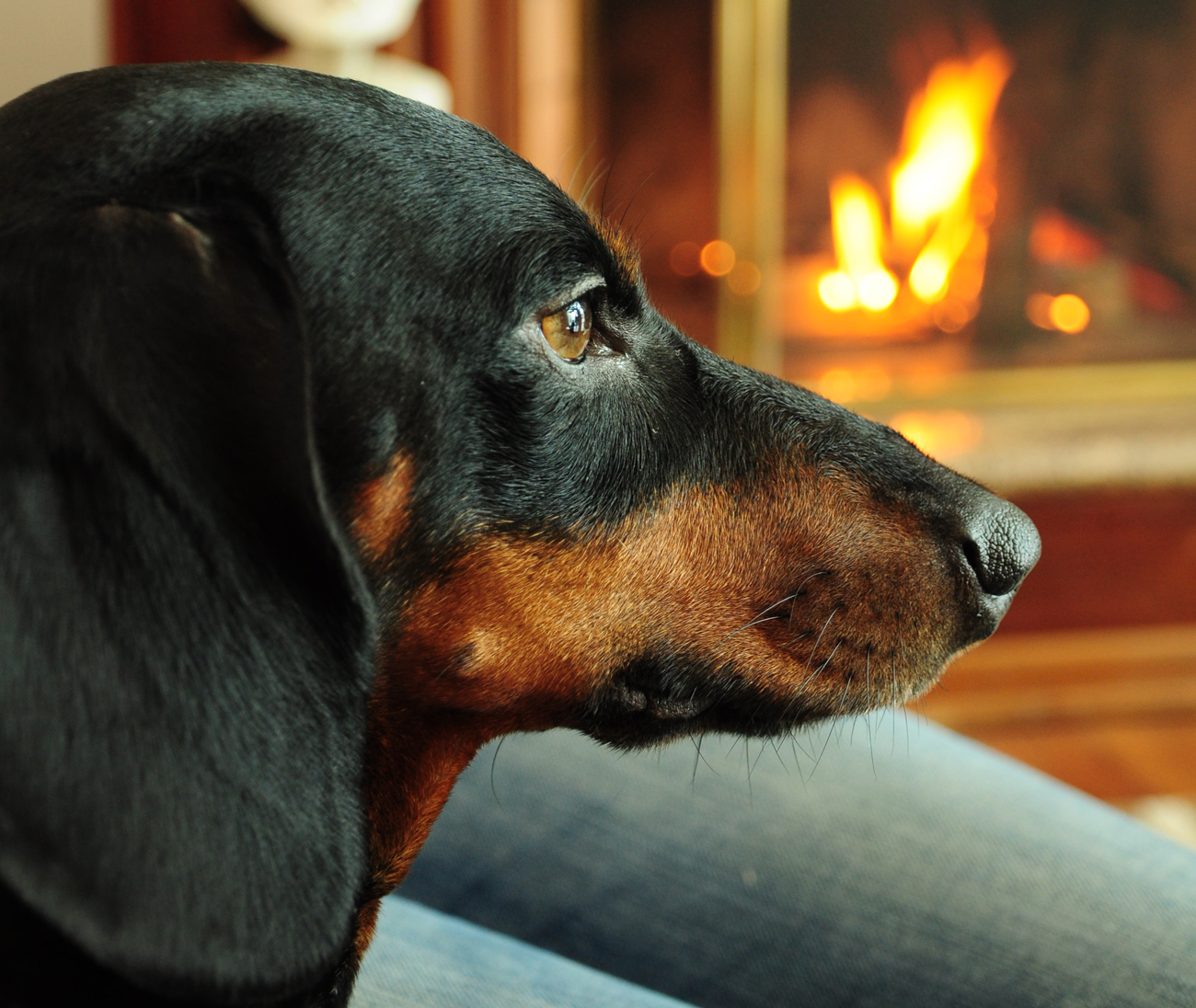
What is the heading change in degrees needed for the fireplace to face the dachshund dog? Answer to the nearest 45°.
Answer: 0° — it already faces it

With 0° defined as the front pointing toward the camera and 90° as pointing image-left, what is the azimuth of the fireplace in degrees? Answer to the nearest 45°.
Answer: approximately 0°
